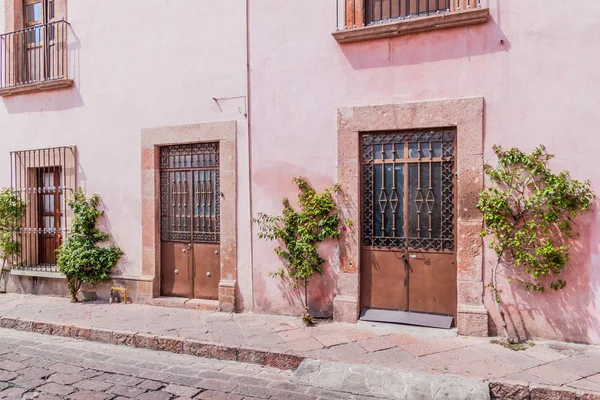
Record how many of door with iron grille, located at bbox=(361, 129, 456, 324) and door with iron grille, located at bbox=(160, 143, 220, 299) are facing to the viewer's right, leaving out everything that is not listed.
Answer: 0

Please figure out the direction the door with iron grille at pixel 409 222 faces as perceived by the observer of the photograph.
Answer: facing the viewer

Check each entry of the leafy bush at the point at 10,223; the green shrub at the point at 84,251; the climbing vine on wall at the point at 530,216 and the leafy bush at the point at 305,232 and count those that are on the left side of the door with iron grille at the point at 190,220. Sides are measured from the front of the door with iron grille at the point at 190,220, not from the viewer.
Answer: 2

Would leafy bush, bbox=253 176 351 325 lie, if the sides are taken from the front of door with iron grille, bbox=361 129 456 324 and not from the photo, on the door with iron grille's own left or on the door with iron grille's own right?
on the door with iron grille's own right

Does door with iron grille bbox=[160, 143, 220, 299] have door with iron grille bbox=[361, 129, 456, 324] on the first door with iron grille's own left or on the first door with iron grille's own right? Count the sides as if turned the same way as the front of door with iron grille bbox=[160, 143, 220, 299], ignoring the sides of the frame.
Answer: on the first door with iron grille's own left

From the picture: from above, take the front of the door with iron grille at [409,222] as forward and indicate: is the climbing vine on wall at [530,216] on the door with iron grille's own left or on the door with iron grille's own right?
on the door with iron grille's own left

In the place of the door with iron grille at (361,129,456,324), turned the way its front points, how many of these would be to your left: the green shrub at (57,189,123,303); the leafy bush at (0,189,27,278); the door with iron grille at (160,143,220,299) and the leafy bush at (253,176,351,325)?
0

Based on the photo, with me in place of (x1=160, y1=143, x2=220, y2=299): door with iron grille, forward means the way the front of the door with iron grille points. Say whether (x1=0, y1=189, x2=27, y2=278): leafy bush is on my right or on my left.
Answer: on my right

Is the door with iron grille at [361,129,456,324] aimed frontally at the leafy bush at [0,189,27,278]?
no

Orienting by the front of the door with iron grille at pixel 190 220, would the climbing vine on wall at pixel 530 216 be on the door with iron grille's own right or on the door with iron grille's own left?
on the door with iron grille's own left

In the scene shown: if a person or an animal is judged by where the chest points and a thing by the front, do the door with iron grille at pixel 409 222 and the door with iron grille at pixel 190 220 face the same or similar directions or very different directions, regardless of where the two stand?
same or similar directions

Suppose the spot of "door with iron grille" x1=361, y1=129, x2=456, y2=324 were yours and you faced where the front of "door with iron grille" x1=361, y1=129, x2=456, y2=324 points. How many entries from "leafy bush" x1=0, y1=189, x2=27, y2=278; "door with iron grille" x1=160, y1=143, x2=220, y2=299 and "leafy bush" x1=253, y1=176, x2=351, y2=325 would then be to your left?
0

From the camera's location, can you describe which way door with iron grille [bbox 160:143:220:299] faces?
facing the viewer and to the left of the viewer

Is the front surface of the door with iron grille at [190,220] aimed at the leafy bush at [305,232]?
no

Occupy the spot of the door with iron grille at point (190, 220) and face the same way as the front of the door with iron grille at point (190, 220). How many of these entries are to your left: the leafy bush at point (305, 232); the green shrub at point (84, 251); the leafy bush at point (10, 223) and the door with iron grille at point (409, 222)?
2

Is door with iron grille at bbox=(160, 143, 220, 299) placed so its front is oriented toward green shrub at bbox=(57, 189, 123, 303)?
no
